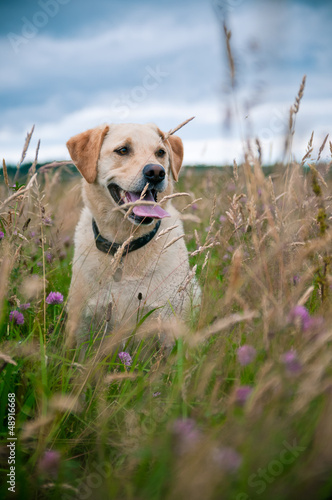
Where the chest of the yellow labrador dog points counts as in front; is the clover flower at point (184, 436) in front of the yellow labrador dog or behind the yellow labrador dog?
in front

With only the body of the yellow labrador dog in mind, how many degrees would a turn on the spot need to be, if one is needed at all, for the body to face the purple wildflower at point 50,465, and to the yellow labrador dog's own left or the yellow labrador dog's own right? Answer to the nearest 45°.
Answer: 0° — it already faces it

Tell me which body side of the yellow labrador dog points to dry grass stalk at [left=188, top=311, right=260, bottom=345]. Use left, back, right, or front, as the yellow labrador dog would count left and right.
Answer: front

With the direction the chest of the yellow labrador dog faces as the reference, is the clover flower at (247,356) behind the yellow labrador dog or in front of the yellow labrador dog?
in front

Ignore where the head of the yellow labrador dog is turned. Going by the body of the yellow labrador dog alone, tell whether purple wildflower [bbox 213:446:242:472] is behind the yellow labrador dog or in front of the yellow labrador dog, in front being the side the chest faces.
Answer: in front

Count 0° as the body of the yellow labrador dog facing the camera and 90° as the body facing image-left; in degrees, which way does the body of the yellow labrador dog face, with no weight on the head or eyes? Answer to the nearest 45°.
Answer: approximately 0°
